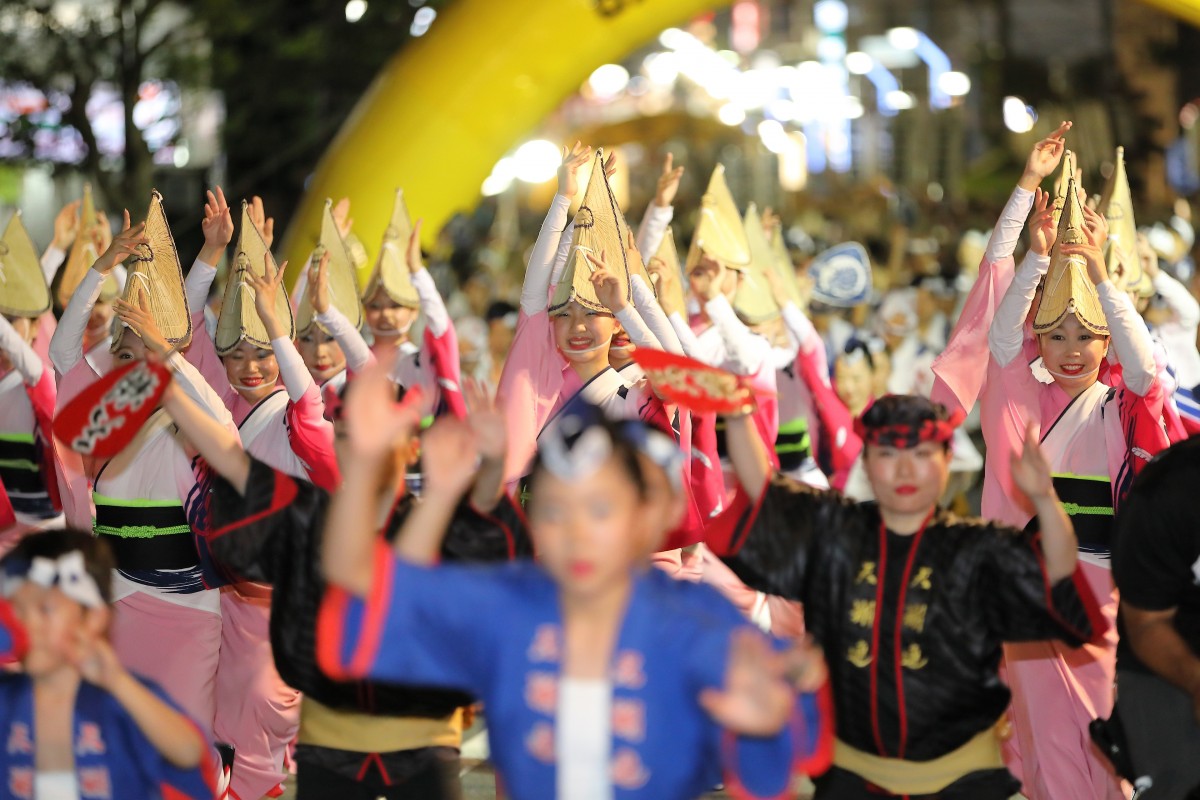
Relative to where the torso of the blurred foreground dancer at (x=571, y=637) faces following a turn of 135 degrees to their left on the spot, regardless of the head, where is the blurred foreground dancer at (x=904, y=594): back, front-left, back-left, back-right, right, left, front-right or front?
front

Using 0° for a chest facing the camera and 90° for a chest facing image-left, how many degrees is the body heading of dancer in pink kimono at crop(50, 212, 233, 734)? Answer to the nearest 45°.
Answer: approximately 0°

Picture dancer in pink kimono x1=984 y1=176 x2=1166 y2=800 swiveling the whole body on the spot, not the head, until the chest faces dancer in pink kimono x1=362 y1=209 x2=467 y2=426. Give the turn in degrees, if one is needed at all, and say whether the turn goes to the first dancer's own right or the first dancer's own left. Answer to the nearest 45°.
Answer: approximately 90° to the first dancer's own right

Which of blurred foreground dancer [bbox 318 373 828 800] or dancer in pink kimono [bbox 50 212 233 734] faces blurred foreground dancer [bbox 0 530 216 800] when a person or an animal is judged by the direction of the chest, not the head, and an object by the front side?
the dancer in pink kimono

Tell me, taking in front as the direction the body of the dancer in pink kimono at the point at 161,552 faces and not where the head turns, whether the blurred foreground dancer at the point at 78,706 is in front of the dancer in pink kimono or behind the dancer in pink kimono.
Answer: in front

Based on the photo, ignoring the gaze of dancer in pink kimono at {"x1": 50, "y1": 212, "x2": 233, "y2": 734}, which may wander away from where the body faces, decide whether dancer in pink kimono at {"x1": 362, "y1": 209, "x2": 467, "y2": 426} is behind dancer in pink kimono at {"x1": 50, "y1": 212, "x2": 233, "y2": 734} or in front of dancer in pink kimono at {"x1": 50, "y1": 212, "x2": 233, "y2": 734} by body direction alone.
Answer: behind
